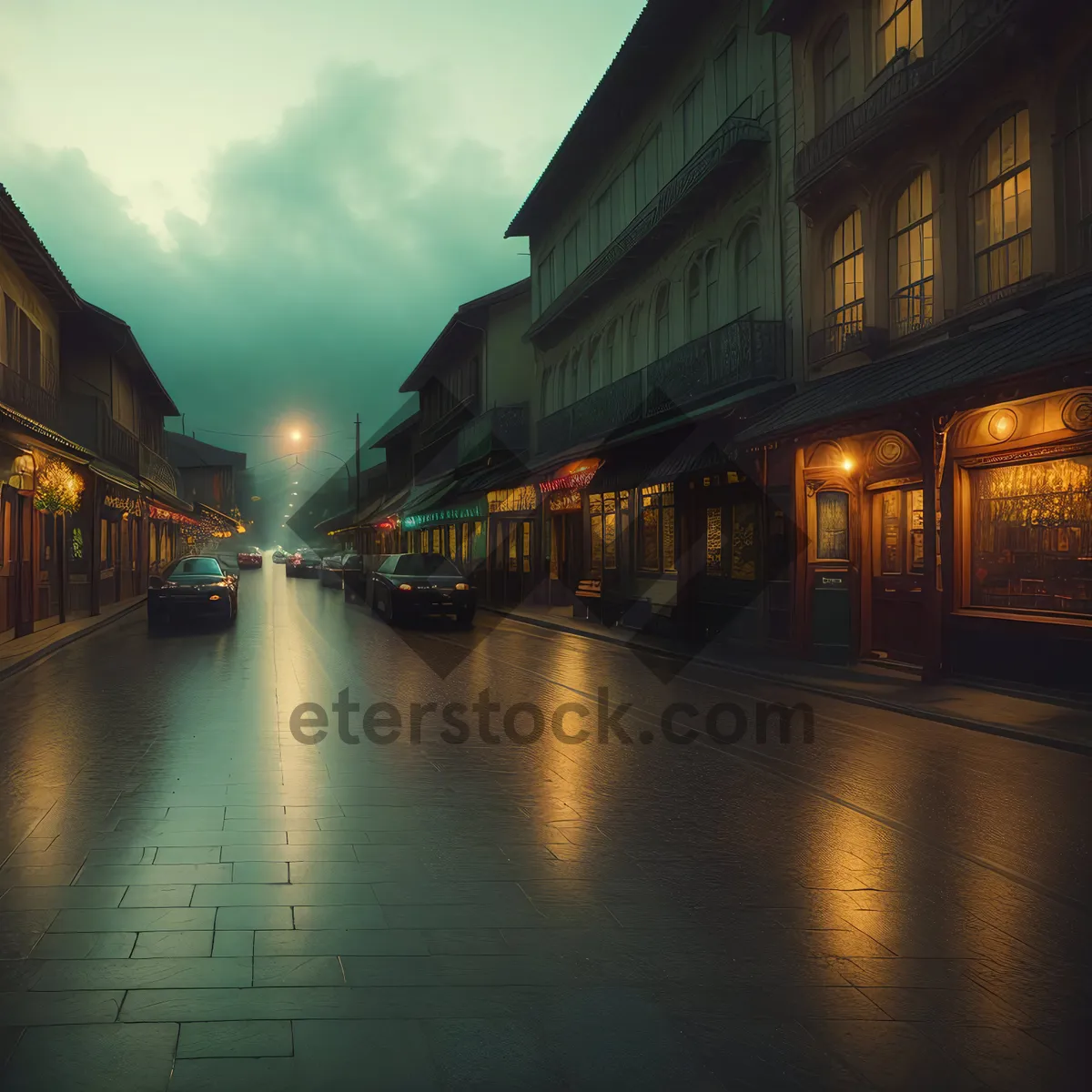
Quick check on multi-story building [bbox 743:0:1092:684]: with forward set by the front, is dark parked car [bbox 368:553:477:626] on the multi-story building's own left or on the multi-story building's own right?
on the multi-story building's own right

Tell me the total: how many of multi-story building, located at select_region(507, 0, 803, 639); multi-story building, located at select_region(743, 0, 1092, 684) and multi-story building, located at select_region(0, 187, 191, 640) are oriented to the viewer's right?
1

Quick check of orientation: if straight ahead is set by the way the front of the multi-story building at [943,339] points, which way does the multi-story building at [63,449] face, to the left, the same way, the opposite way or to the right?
the opposite way

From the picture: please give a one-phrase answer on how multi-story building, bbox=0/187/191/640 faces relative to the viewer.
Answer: facing to the right of the viewer

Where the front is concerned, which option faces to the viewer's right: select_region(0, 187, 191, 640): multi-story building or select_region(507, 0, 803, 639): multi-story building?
select_region(0, 187, 191, 640): multi-story building

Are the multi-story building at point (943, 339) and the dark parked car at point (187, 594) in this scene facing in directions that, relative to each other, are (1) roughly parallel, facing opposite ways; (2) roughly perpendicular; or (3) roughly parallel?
roughly perpendicular
